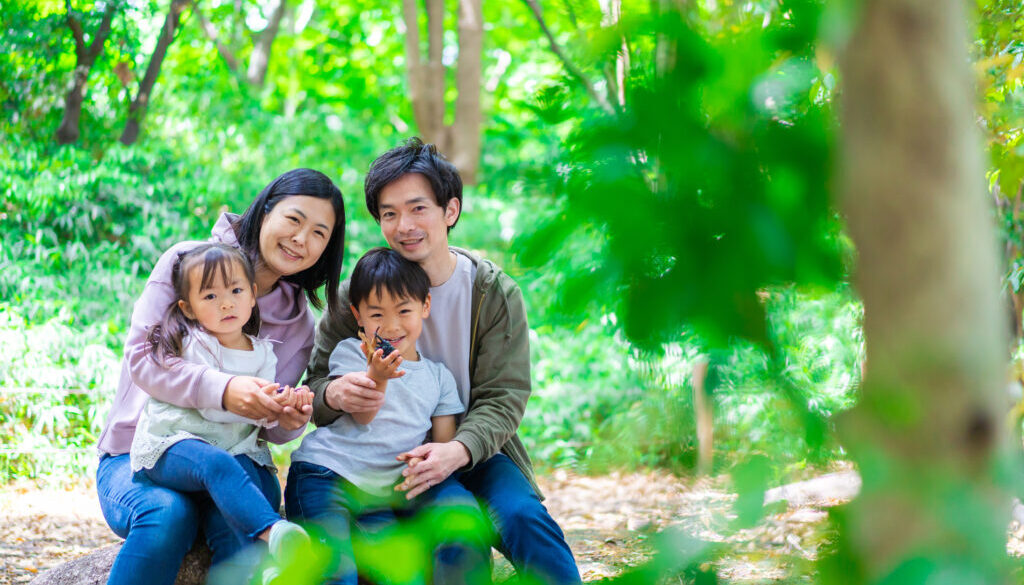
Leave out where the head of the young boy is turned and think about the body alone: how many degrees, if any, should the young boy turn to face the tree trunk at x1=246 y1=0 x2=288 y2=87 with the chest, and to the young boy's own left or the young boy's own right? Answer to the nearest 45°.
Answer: approximately 180°

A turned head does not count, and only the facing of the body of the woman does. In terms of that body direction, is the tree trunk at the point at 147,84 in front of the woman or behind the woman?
behind

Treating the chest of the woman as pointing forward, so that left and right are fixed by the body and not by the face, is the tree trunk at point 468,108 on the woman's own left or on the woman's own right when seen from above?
on the woman's own left

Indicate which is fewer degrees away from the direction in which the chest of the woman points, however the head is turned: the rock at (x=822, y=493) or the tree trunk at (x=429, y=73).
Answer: the rock

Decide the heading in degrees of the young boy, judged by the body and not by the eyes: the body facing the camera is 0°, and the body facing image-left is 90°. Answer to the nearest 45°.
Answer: approximately 0°

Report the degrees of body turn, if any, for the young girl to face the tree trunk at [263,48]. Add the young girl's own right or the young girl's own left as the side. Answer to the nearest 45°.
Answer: approximately 135° to the young girl's own left

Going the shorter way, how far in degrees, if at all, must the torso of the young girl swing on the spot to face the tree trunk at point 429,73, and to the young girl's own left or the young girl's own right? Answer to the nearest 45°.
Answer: approximately 135° to the young girl's own left

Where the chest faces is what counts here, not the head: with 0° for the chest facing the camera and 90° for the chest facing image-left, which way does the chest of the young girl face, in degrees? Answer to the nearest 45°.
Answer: approximately 315°

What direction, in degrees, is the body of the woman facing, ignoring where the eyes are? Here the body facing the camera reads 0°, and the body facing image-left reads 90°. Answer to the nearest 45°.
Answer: approximately 315°
